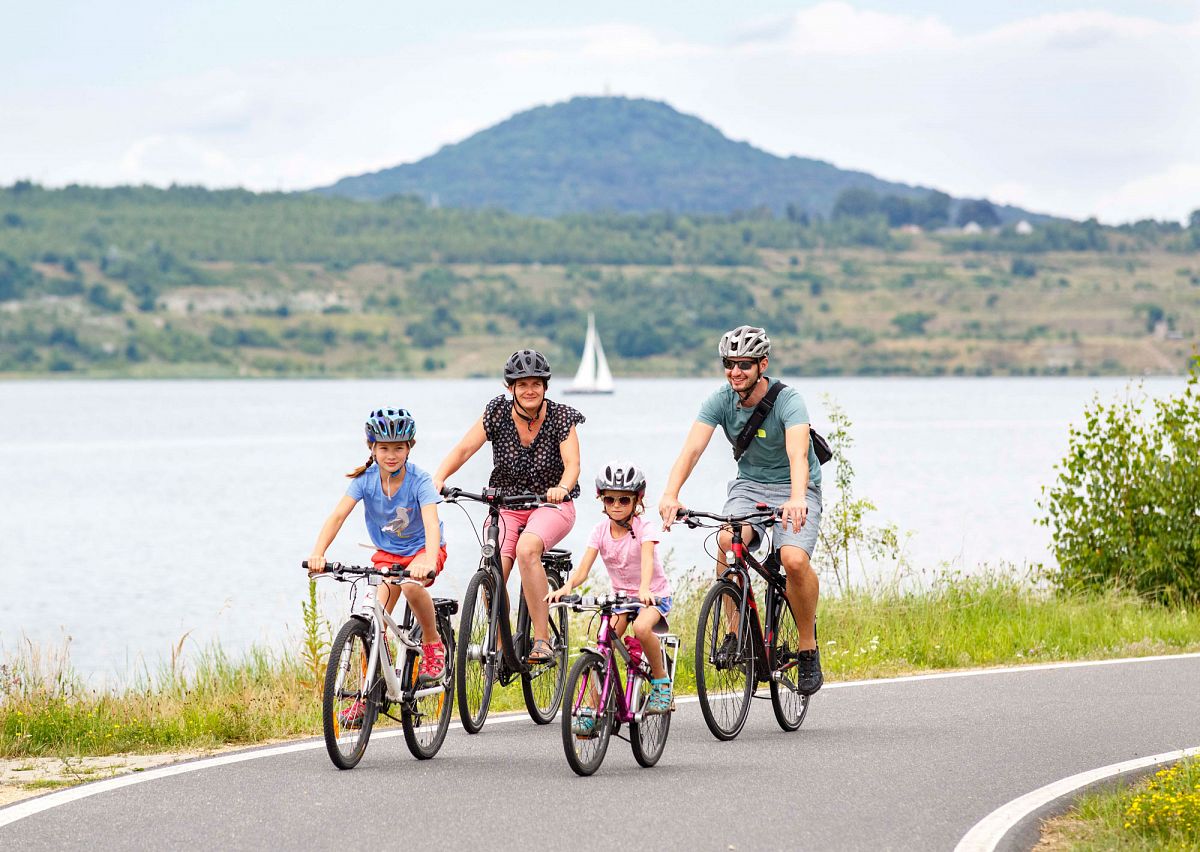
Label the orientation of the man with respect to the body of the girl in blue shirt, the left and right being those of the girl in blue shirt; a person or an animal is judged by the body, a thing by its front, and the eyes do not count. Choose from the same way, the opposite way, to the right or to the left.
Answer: the same way

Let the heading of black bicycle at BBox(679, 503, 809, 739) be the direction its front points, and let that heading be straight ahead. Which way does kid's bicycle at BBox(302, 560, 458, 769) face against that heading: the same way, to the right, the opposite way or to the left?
the same way

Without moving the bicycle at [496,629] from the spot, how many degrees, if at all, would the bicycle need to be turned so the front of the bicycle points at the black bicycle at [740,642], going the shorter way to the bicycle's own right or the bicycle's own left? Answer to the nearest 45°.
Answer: approximately 135° to the bicycle's own left

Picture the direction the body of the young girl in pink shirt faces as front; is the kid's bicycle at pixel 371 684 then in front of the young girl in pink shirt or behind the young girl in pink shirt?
in front

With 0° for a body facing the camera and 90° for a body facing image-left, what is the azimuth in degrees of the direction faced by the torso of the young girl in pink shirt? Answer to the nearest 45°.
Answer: approximately 45°

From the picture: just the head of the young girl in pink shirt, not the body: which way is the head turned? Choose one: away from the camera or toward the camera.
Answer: toward the camera

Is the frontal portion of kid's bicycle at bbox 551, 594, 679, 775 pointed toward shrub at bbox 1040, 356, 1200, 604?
no

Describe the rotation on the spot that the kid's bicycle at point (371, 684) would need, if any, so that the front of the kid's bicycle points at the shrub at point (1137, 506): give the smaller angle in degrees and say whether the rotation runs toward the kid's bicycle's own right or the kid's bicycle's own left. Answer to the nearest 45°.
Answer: approximately 180°

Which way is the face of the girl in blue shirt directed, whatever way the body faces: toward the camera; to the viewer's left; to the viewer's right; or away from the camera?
toward the camera

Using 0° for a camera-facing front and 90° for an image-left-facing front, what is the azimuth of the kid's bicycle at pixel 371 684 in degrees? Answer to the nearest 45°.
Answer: approximately 45°

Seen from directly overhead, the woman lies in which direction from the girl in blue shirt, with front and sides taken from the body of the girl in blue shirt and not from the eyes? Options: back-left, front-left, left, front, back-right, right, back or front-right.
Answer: back

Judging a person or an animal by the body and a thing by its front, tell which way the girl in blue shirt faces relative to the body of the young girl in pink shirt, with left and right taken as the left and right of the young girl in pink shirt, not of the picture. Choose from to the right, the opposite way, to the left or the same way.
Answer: the same way

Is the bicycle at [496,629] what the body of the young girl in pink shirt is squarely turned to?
no

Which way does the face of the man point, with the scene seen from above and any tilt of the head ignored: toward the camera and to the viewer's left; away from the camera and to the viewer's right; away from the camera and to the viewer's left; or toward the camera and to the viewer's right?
toward the camera and to the viewer's left

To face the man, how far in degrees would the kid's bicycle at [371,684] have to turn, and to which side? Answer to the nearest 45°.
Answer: approximately 135° to its left

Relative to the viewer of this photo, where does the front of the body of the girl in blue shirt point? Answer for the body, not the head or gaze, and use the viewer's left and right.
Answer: facing the viewer and to the left of the viewer

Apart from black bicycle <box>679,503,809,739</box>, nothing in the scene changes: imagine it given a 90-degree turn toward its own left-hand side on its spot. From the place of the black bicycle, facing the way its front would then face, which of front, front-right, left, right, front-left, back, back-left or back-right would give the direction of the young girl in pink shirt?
right

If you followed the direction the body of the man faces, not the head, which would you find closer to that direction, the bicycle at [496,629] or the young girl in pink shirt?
the young girl in pink shirt
